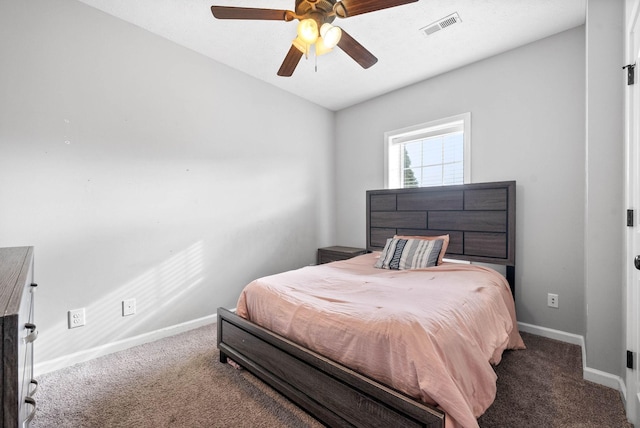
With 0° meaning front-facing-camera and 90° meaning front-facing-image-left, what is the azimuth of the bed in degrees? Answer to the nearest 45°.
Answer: approximately 45°

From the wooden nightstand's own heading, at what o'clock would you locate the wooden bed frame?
The wooden bed frame is roughly at 10 o'clock from the wooden nightstand.

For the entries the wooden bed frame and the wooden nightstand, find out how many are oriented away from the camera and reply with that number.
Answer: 0

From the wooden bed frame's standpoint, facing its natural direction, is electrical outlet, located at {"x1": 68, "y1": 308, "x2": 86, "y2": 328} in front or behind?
in front

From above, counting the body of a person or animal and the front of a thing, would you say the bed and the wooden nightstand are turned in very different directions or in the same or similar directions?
same or similar directions

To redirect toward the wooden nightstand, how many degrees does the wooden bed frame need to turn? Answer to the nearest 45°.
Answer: approximately 135° to its right

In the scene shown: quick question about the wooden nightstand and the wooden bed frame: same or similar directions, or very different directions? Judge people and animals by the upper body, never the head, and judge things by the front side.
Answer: same or similar directions

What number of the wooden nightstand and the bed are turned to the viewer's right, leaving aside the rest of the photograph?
0
